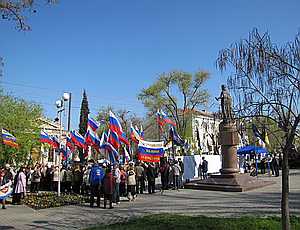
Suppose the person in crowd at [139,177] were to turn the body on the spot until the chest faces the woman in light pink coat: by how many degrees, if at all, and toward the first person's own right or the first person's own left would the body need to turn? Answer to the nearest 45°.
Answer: approximately 90° to the first person's own left

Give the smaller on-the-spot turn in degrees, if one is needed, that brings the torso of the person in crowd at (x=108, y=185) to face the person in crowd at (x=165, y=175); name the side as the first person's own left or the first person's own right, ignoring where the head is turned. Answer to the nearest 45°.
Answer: approximately 45° to the first person's own right

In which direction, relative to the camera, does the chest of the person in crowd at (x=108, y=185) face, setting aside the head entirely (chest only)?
away from the camera

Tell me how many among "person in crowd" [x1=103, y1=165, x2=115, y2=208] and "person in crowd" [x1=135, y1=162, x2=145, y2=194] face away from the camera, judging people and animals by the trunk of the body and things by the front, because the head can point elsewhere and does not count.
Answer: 2

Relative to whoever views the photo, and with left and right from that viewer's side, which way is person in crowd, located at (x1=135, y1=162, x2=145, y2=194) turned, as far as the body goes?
facing away from the viewer

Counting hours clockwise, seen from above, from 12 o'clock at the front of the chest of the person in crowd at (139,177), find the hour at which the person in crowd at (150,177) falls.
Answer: the person in crowd at (150,177) is roughly at 2 o'clock from the person in crowd at (139,177).

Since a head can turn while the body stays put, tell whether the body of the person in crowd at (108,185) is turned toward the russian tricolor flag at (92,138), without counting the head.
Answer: yes

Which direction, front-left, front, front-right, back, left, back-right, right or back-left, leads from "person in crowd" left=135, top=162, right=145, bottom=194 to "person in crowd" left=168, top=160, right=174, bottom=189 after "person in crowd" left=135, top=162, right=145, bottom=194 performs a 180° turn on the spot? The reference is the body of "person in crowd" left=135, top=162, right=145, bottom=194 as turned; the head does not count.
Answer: back-left

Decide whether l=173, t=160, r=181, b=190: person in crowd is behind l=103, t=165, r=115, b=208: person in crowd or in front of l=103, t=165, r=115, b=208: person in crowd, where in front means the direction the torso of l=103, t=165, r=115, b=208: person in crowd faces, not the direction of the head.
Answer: in front

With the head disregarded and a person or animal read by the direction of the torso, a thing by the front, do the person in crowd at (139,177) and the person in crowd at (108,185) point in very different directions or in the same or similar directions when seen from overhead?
same or similar directions

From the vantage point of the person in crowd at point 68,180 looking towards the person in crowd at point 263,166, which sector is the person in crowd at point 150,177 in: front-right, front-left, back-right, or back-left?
front-right
